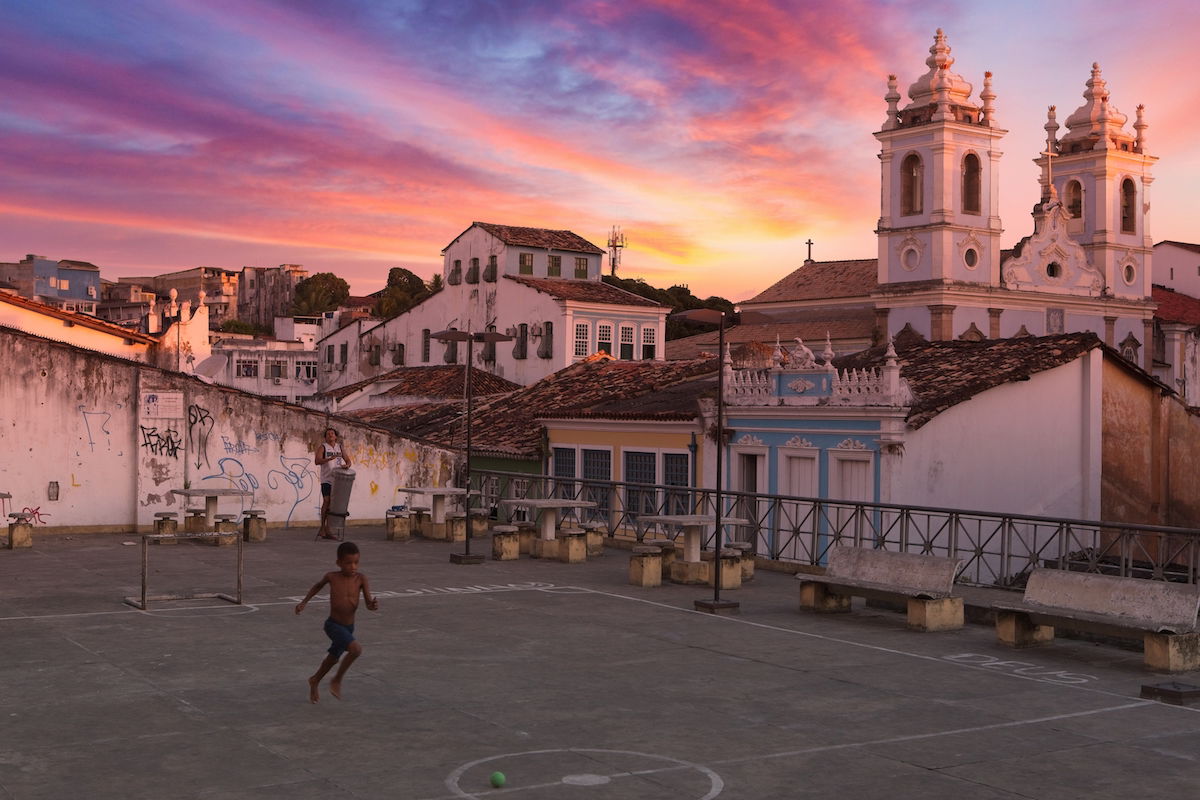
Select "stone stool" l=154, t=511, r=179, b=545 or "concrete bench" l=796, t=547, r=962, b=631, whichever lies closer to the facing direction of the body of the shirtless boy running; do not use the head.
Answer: the concrete bench

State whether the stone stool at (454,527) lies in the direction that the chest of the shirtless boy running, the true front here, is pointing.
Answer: no

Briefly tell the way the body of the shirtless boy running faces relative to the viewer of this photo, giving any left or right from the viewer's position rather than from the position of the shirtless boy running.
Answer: facing the viewer and to the right of the viewer

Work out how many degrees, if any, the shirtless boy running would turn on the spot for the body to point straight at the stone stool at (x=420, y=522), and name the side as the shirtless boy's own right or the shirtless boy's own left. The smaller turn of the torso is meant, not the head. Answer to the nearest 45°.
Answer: approximately 135° to the shirtless boy's own left

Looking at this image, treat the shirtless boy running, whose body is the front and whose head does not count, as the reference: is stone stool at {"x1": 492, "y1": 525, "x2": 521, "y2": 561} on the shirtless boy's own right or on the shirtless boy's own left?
on the shirtless boy's own left

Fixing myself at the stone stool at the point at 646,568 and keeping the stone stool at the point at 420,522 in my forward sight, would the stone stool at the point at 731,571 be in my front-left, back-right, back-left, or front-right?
back-right

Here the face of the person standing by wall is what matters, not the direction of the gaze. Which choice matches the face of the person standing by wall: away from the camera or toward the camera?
toward the camera

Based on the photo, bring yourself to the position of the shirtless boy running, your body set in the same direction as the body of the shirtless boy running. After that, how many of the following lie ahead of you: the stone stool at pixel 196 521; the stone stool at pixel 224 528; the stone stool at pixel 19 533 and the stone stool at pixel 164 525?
0

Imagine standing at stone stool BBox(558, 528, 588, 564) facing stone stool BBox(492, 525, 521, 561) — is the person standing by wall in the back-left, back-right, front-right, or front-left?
front-right

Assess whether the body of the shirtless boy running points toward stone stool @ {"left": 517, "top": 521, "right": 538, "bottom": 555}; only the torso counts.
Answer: no

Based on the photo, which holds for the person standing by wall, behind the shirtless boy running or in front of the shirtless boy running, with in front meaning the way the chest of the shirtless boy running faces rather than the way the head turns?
behind

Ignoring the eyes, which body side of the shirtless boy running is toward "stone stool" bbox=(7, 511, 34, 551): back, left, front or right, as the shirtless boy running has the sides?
back

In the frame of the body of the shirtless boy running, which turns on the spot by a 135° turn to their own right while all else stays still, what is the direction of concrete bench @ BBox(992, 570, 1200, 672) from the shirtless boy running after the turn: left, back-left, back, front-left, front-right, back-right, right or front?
back

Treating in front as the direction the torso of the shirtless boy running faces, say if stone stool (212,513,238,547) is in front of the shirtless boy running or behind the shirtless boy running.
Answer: behind

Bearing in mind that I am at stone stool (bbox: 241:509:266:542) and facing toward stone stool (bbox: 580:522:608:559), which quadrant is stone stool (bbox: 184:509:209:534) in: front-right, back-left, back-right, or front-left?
back-left

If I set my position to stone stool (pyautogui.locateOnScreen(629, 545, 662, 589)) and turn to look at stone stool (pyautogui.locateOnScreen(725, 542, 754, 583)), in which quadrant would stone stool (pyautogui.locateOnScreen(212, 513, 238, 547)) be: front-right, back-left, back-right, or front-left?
back-left

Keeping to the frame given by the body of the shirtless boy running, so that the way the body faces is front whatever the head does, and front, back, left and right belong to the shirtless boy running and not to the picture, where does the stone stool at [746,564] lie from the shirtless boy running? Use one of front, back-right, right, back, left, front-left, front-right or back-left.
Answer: left

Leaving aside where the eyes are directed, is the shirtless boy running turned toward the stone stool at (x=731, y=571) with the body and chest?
no
